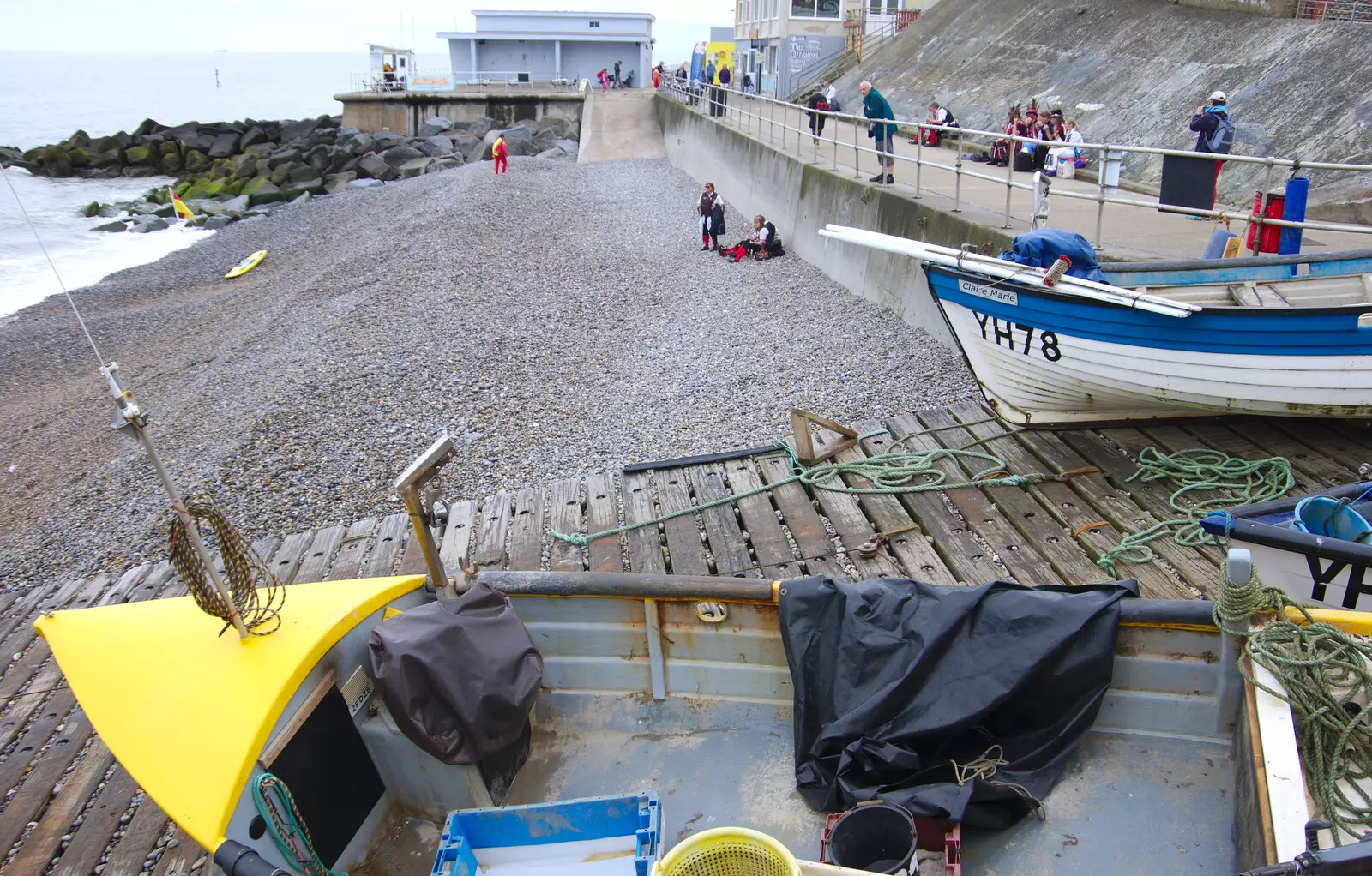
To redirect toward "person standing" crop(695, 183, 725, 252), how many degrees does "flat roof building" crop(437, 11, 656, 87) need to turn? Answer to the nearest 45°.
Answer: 0° — it already faces them

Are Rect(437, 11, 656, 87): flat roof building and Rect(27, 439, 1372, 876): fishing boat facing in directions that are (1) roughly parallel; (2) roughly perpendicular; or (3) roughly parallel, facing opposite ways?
roughly perpendicular

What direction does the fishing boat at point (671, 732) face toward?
to the viewer's left

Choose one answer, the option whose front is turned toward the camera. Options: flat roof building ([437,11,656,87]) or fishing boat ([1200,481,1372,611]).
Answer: the flat roof building

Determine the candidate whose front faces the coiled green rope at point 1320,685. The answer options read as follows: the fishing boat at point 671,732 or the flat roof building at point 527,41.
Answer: the flat roof building

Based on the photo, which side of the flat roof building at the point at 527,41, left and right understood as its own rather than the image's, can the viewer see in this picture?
front

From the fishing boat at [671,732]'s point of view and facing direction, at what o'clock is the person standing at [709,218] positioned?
The person standing is roughly at 3 o'clock from the fishing boat.

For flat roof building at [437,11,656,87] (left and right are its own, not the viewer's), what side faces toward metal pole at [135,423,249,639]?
front

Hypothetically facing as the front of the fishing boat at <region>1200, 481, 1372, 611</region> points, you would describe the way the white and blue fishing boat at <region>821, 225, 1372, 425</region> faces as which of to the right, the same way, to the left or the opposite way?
the same way

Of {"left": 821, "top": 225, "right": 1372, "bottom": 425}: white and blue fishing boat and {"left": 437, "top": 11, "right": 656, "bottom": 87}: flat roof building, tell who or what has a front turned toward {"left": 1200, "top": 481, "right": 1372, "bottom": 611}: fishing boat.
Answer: the flat roof building

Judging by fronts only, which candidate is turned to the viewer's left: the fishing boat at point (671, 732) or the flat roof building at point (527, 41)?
the fishing boat

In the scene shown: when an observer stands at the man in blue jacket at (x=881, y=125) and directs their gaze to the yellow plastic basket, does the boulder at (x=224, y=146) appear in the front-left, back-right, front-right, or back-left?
back-right

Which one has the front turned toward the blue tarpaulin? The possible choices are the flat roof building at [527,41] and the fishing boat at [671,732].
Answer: the flat roof building

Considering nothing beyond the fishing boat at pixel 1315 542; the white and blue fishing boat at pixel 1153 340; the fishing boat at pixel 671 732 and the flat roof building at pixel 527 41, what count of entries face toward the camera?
1

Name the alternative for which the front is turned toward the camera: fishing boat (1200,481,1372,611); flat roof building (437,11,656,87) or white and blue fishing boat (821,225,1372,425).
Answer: the flat roof building

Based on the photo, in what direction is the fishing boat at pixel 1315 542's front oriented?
to the viewer's left

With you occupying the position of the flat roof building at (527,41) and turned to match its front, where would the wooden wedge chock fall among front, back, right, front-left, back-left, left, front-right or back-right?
front

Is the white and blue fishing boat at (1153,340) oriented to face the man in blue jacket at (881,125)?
no

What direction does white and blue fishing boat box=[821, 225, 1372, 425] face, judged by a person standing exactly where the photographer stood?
facing to the left of the viewer
